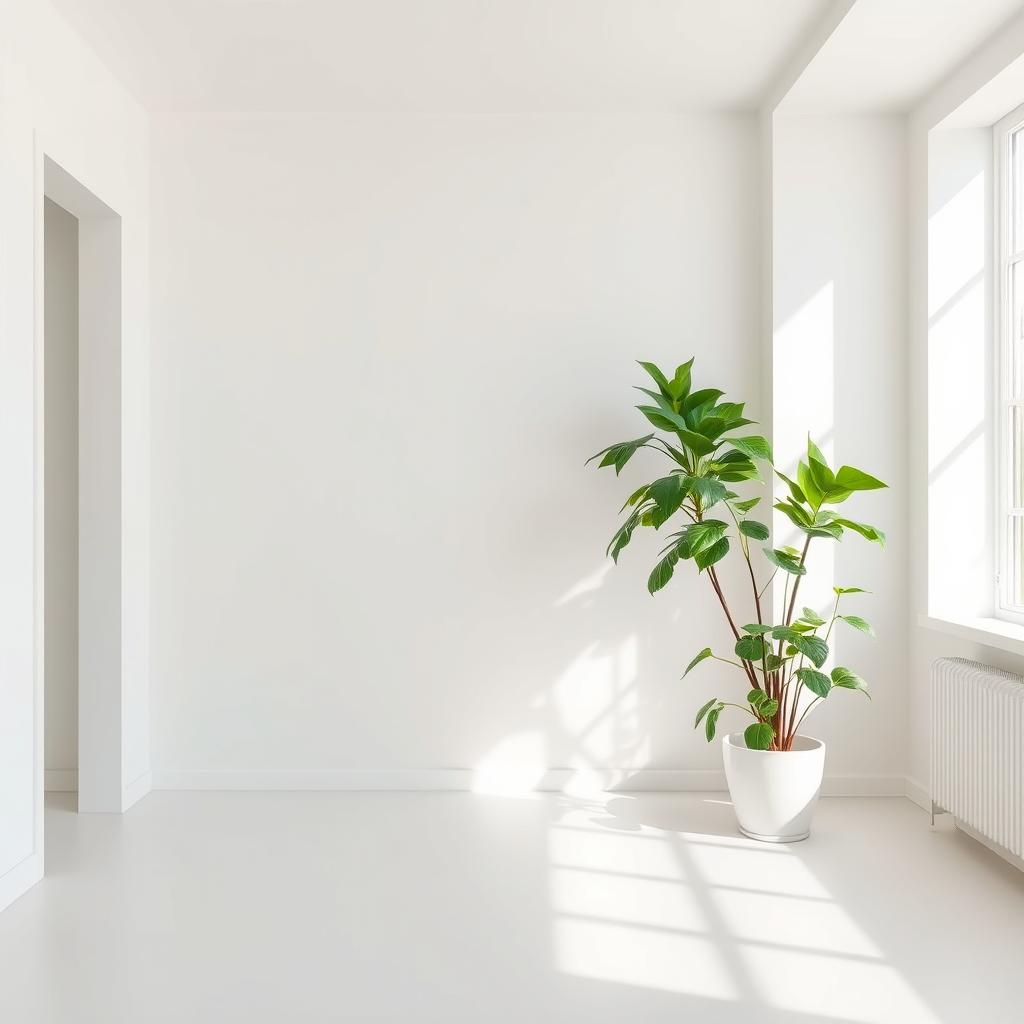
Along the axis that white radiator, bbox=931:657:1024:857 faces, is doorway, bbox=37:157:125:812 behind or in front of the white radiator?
in front

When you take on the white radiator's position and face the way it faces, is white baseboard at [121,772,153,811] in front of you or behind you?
in front

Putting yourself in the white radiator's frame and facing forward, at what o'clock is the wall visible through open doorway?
The wall visible through open doorway is roughly at 1 o'clock from the white radiator.

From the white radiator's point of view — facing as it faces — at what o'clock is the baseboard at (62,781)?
The baseboard is roughly at 1 o'clock from the white radiator.

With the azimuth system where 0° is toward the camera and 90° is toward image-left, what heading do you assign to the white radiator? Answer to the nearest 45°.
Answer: approximately 45°

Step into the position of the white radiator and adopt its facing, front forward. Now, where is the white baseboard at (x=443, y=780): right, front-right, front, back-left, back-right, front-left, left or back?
front-right

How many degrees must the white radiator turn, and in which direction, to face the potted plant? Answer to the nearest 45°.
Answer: approximately 45° to its right
